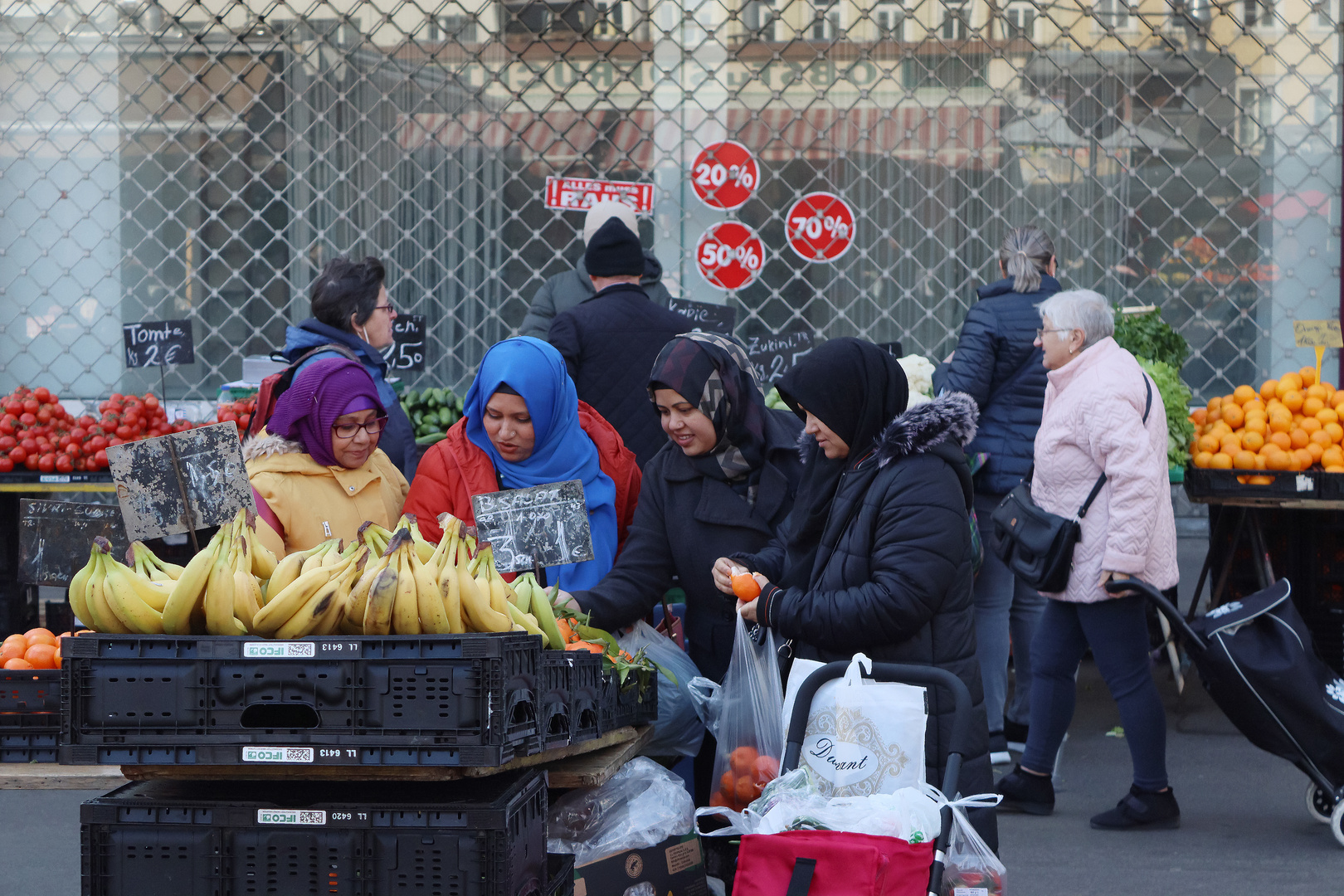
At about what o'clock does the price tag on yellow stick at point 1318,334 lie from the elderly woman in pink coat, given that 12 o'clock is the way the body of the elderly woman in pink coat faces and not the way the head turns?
The price tag on yellow stick is roughly at 4 o'clock from the elderly woman in pink coat.

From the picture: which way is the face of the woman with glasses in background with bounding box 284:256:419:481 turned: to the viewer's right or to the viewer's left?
to the viewer's right

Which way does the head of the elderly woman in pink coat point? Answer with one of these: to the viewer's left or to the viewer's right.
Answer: to the viewer's left

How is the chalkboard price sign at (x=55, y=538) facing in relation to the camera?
toward the camera

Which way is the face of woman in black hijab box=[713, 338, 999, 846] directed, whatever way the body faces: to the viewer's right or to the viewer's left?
to the viewer's left

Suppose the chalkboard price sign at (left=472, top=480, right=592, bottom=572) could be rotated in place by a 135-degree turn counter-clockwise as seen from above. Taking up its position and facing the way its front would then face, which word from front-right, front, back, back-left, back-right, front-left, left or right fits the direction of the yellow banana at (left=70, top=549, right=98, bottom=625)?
back

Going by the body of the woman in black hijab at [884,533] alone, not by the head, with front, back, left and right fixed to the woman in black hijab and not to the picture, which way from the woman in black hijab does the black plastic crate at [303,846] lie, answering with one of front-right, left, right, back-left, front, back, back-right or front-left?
front-left

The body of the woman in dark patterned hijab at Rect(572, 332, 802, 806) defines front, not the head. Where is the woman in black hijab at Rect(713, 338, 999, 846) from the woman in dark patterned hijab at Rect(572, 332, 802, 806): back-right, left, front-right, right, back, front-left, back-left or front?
left

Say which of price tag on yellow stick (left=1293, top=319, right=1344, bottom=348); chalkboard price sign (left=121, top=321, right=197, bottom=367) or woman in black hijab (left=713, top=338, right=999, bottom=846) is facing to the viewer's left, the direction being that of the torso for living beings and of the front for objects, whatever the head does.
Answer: the woman in black hijab

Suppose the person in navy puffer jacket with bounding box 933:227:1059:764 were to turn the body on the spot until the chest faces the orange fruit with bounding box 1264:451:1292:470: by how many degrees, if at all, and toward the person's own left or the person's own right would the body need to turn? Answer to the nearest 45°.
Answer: approximately 45° to the person's own right

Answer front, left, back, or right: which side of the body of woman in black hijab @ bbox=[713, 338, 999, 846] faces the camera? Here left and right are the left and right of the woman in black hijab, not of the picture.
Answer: left

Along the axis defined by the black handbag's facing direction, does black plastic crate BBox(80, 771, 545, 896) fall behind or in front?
in front

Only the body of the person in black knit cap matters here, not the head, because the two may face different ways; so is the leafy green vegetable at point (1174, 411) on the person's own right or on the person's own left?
on the person's own right

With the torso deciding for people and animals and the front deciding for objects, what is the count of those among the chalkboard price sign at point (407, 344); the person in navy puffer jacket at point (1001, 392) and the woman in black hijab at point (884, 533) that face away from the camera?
1

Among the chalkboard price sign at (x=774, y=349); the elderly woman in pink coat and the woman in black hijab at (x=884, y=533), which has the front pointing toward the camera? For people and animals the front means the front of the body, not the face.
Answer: the chalkboard price sign

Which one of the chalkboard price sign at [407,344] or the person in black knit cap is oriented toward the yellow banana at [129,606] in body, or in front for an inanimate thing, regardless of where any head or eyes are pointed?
the chalkboard price sign

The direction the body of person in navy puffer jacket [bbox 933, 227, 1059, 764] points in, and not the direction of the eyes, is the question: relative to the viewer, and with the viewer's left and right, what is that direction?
facing away from the viewer

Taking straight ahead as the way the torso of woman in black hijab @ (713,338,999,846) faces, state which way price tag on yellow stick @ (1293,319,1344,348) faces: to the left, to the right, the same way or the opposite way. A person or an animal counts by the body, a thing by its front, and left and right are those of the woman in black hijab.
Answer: to the left
